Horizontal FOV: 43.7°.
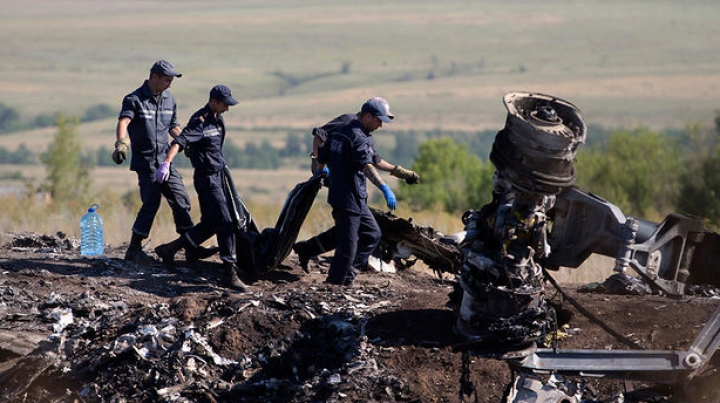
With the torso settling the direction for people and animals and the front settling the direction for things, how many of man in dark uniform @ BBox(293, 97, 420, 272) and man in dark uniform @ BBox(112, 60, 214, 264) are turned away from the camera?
0

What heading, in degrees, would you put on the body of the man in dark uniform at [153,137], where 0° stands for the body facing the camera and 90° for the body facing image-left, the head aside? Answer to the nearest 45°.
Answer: approximately 315°

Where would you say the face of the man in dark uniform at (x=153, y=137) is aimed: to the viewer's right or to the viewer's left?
to the viewer's right

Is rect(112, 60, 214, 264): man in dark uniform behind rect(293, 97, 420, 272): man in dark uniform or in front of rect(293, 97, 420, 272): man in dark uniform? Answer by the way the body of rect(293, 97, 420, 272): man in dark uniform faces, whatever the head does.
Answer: behind

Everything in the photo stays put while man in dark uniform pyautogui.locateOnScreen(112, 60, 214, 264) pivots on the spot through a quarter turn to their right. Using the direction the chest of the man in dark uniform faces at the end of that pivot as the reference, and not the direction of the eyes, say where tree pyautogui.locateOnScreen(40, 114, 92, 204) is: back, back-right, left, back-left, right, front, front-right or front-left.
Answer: back-right

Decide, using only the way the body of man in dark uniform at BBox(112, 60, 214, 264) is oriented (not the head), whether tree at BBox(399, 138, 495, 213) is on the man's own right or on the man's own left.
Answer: on the man's own left

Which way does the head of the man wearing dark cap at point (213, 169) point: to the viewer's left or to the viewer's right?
to the viewer's right

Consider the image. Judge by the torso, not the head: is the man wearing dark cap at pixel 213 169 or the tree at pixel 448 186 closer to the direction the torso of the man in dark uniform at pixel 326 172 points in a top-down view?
the tree

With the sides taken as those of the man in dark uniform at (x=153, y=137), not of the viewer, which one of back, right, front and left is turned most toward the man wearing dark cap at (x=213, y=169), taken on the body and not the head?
front

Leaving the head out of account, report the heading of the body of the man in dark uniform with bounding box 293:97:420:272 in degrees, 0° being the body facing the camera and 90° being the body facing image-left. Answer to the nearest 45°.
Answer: approximately 270°
